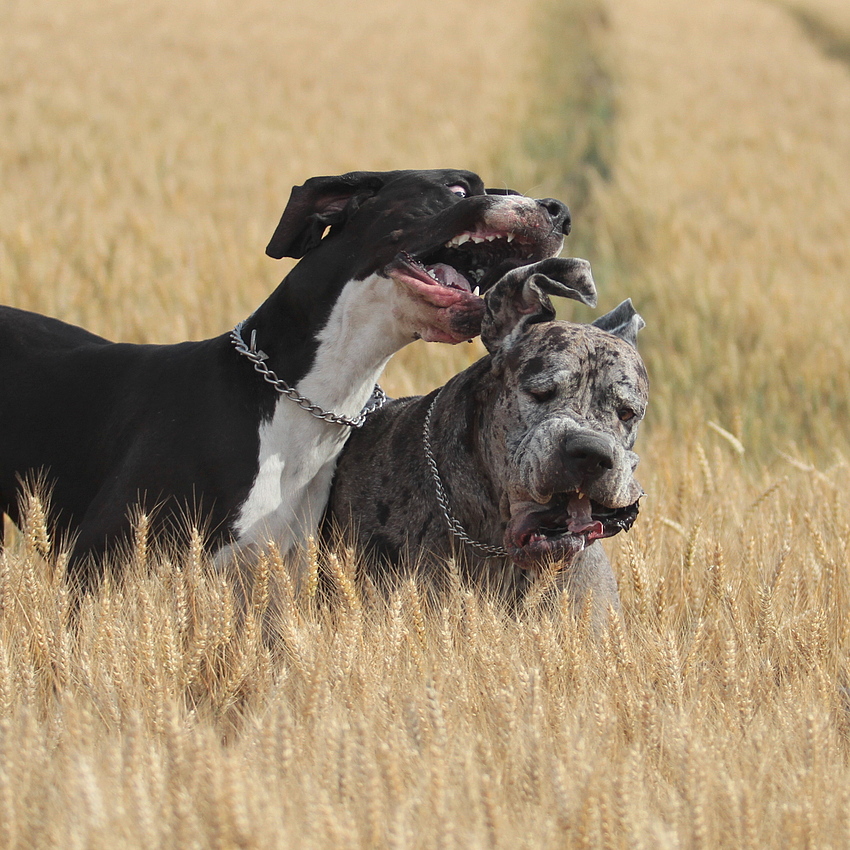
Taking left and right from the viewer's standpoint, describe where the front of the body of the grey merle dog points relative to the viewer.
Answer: facing the viewer and to the right of the viewer
